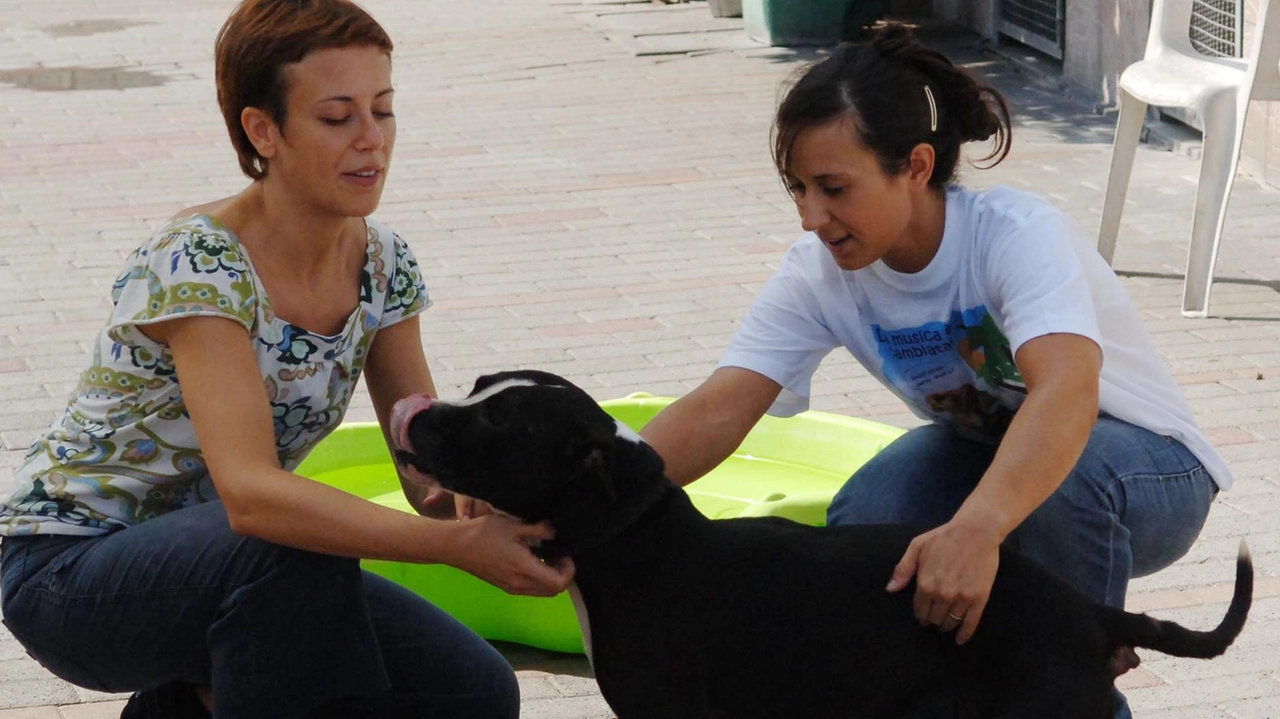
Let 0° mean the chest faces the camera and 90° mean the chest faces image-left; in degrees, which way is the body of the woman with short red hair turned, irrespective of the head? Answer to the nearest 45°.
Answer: approximately 315°

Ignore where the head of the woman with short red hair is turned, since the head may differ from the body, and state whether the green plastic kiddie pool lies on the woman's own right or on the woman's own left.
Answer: on the woman's own left

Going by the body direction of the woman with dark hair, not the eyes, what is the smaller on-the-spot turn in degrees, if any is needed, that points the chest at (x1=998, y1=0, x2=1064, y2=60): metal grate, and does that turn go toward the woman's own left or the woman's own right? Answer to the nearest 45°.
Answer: approximately 135° to the woman's own right

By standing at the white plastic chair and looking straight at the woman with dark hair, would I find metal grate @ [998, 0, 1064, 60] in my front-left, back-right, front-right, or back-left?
back-right

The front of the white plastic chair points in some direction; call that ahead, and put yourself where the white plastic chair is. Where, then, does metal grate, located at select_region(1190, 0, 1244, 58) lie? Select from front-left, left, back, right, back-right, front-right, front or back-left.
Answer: back-right

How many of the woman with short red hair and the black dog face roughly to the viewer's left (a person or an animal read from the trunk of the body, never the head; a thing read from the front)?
1

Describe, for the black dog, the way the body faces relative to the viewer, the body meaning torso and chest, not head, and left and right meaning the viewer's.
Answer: facing to the left of the viewer

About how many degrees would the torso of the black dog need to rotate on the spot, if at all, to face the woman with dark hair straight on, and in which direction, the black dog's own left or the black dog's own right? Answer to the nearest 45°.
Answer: approximately 135° to the black dog's own right

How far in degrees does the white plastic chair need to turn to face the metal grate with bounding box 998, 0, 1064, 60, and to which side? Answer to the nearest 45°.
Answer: approximately 135° to its right
